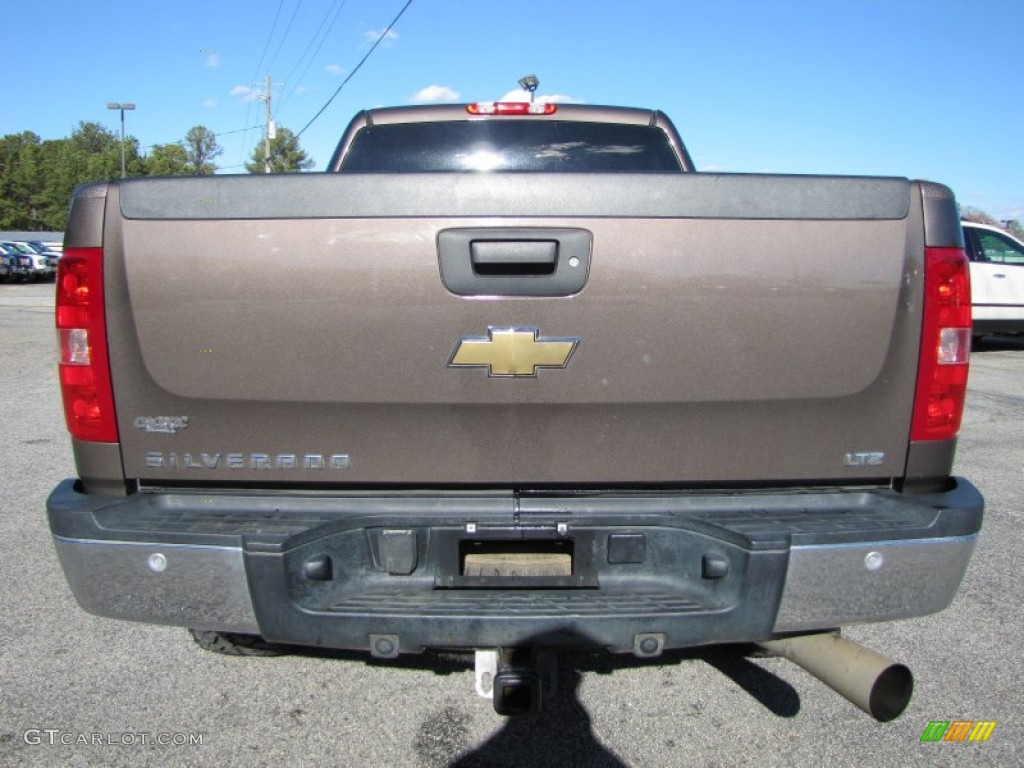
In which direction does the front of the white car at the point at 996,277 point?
to the viewer's right

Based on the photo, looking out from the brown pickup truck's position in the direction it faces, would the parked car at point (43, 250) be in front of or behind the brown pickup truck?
in front

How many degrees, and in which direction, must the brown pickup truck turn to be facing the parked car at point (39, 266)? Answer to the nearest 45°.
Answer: approximately 45° to its left

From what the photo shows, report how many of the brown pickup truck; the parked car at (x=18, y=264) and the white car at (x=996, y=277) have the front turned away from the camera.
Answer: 1

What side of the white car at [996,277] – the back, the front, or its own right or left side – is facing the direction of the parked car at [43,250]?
back

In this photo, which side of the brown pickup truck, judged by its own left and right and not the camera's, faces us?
back

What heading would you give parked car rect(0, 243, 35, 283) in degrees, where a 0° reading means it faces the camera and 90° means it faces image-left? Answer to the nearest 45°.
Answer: approximately 315°

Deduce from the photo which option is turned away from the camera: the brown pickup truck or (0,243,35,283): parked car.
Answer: the brown pickup truck

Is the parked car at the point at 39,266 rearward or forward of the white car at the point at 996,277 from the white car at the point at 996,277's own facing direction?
rearward

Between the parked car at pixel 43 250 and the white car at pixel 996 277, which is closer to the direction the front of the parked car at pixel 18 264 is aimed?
the white car

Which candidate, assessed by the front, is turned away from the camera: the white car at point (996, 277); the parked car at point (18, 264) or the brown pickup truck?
the brown pickup truck

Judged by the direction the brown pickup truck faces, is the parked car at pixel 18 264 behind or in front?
in front

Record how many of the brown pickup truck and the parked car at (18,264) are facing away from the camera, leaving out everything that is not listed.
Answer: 1
